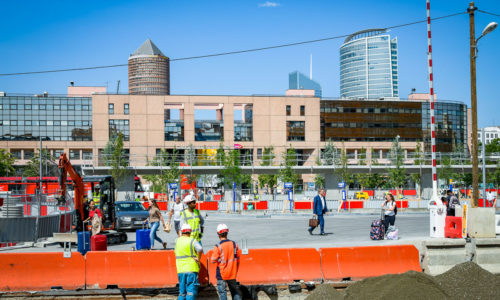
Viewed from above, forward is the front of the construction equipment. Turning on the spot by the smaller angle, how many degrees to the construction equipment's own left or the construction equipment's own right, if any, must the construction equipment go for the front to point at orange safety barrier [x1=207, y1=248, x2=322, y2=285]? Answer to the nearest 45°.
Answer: approximately 135° to the construction equipment's own left

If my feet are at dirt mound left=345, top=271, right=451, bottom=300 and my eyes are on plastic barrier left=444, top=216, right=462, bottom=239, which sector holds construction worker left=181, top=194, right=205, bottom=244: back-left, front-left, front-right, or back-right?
front-left

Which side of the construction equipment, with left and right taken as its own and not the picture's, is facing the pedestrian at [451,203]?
back

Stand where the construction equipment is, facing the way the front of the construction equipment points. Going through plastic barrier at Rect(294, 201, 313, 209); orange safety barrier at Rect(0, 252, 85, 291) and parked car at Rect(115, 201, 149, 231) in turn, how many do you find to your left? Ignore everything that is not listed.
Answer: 1

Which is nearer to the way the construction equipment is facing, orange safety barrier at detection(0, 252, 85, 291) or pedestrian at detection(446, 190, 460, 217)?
the orange safety barrier

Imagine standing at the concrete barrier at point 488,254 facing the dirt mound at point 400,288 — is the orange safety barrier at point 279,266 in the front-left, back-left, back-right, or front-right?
front-right

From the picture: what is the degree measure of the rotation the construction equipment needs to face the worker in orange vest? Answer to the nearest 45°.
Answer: approximately 90° to its left

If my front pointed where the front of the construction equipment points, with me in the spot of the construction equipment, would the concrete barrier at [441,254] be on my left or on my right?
on my left

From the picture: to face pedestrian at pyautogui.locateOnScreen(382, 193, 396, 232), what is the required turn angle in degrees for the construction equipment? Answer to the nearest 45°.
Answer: approximately 135° to its left

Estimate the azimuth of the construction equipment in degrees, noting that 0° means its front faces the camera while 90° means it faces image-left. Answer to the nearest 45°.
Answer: approximately 90°

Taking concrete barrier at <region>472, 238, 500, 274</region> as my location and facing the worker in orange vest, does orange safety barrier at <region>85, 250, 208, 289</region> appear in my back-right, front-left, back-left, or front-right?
front-right

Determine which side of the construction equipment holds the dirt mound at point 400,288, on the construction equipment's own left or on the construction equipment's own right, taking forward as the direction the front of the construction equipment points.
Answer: on the construction equipment's own left

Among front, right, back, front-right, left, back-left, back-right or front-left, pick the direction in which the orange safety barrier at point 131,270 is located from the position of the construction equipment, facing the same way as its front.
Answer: left

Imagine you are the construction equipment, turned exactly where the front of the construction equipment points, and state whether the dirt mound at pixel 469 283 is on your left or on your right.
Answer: on your left
